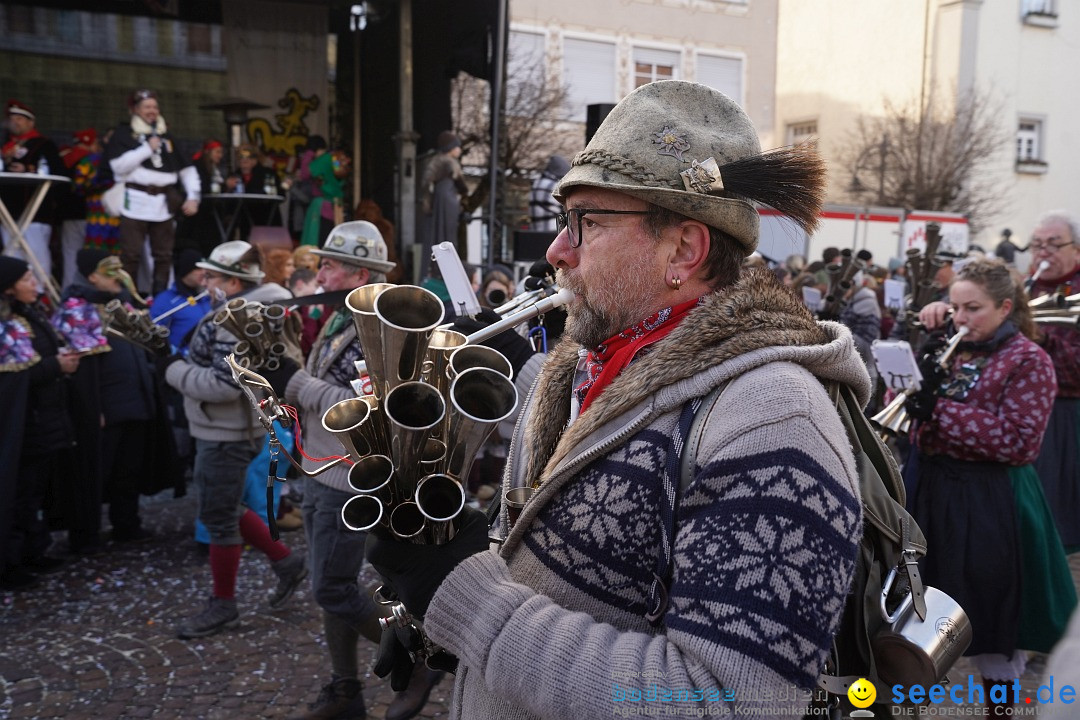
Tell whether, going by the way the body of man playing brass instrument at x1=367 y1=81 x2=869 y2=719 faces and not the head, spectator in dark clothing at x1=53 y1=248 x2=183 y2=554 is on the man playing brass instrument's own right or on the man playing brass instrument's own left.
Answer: on the man playing brass instrument's own right

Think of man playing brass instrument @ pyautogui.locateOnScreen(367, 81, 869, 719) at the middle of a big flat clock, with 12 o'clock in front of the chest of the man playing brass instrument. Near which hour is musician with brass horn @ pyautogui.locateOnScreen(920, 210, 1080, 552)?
The musician with brass horn is roughly at 4 o'clock from the man playing brass instrument.

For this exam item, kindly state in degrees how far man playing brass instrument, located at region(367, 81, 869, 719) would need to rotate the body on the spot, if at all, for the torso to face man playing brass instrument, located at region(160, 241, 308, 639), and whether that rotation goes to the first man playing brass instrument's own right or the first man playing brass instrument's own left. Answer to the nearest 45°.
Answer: approximately 45° to the first man playing brass instrument's own right

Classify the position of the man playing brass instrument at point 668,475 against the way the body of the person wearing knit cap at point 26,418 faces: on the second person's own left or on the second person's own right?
on the second person's own right

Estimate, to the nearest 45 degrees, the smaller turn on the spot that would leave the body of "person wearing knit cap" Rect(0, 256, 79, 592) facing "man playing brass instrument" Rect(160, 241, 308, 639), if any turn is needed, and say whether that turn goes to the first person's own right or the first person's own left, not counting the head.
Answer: approximately 45° to the first person's own right

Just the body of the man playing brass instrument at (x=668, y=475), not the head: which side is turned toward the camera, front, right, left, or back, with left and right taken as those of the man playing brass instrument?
left

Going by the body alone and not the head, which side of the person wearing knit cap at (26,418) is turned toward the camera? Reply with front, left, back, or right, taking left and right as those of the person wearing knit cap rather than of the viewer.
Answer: right

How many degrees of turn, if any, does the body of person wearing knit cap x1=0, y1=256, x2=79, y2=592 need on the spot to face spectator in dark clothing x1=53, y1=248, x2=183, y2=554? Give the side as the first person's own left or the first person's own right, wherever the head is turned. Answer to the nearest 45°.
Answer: approximately 45° to the first person's own left

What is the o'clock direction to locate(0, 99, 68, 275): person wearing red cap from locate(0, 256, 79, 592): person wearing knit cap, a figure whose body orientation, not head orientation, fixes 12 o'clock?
locate(0, 99, 68, 275): person wearing red cap is roughly at 9 o'clock from locate(0, 256, 79, 592): person wearing knit cap.

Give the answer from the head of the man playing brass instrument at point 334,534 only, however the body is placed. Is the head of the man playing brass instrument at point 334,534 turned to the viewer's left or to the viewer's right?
to the viewer's left
